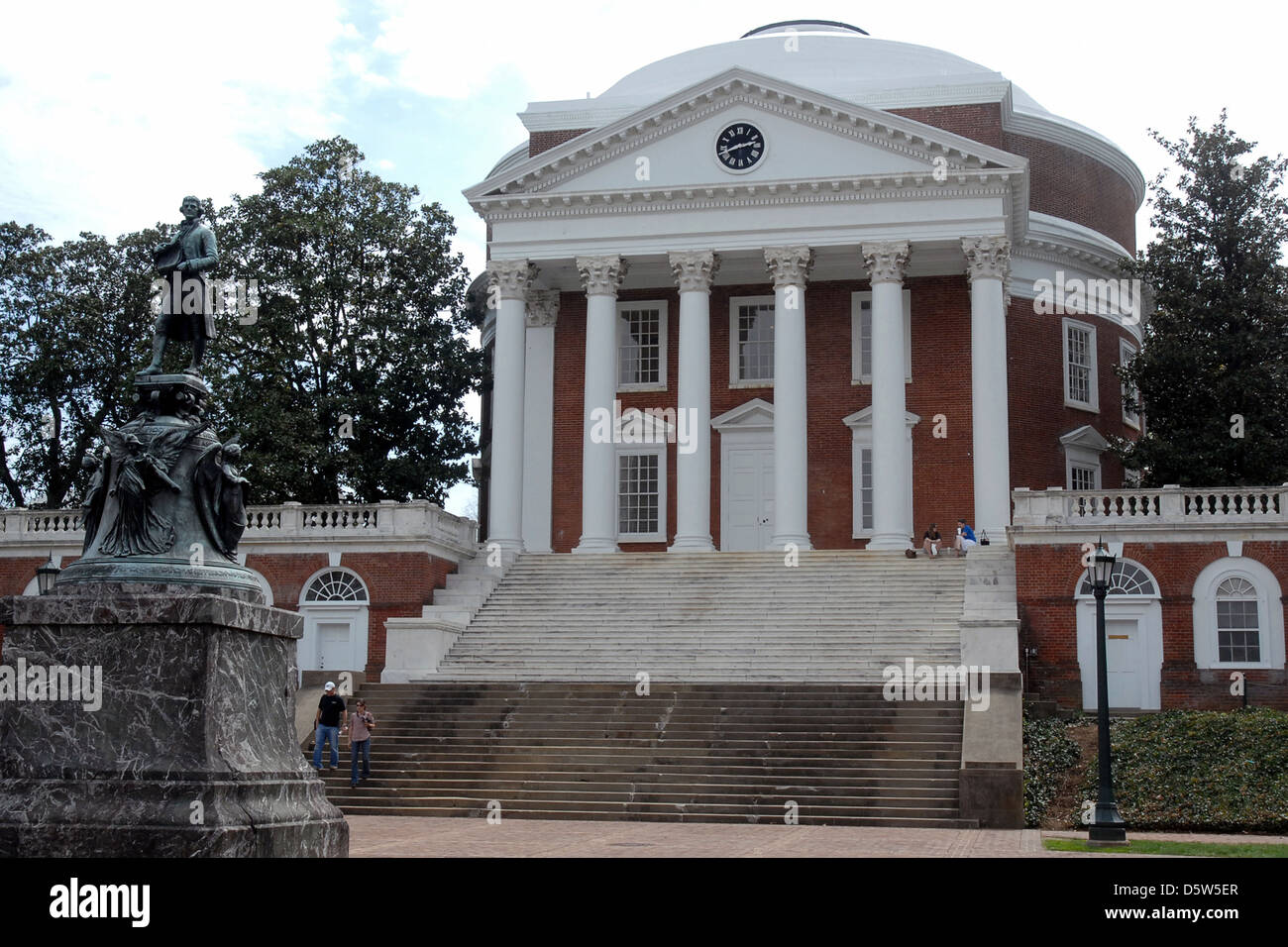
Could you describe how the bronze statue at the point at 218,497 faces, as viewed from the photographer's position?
facing to the right of the viewer

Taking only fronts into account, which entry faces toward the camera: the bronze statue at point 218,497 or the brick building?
the brick building

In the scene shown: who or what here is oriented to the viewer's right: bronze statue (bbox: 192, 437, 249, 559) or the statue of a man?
the bronze statue

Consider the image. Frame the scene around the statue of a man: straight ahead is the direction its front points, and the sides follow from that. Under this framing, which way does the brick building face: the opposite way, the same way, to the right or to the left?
the same way

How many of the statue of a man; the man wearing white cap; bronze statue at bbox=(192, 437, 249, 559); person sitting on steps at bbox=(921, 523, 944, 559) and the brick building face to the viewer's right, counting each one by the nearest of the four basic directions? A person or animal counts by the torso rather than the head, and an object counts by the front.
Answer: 1

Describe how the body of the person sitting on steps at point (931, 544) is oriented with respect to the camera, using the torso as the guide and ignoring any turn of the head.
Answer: toward the camera

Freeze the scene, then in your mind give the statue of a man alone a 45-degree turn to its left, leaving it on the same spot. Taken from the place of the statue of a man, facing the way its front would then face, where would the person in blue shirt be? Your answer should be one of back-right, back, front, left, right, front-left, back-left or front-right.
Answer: back-left

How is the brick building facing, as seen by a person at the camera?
facing the viewer

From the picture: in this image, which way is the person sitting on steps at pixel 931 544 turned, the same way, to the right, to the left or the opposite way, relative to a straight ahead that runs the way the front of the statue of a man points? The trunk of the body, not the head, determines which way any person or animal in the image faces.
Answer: the same way

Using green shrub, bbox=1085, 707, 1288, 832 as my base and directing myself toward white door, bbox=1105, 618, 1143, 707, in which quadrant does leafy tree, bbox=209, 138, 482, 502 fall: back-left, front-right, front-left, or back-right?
front-left

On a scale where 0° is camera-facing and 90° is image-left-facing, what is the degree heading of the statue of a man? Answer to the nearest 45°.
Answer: approximately 45°

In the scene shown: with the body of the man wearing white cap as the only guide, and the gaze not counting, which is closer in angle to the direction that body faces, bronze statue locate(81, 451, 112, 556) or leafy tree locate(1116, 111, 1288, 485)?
the bronze statue

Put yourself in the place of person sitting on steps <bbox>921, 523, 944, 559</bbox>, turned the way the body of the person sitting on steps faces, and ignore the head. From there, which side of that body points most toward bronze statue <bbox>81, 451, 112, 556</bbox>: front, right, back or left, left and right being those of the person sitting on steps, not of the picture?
front

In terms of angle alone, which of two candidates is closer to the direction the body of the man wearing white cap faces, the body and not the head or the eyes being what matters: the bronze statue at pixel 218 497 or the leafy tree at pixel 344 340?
the bronze statue

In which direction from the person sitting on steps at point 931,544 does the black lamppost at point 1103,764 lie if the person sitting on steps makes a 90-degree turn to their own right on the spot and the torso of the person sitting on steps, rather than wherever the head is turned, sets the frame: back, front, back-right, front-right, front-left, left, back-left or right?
left
